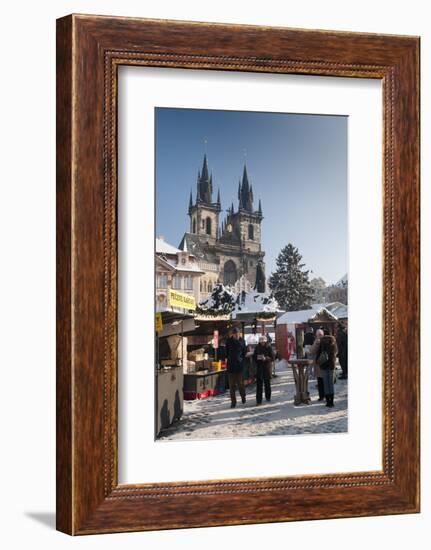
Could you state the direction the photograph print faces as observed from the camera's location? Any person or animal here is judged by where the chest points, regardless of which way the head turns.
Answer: facing the viewer and to the right of the viewer
